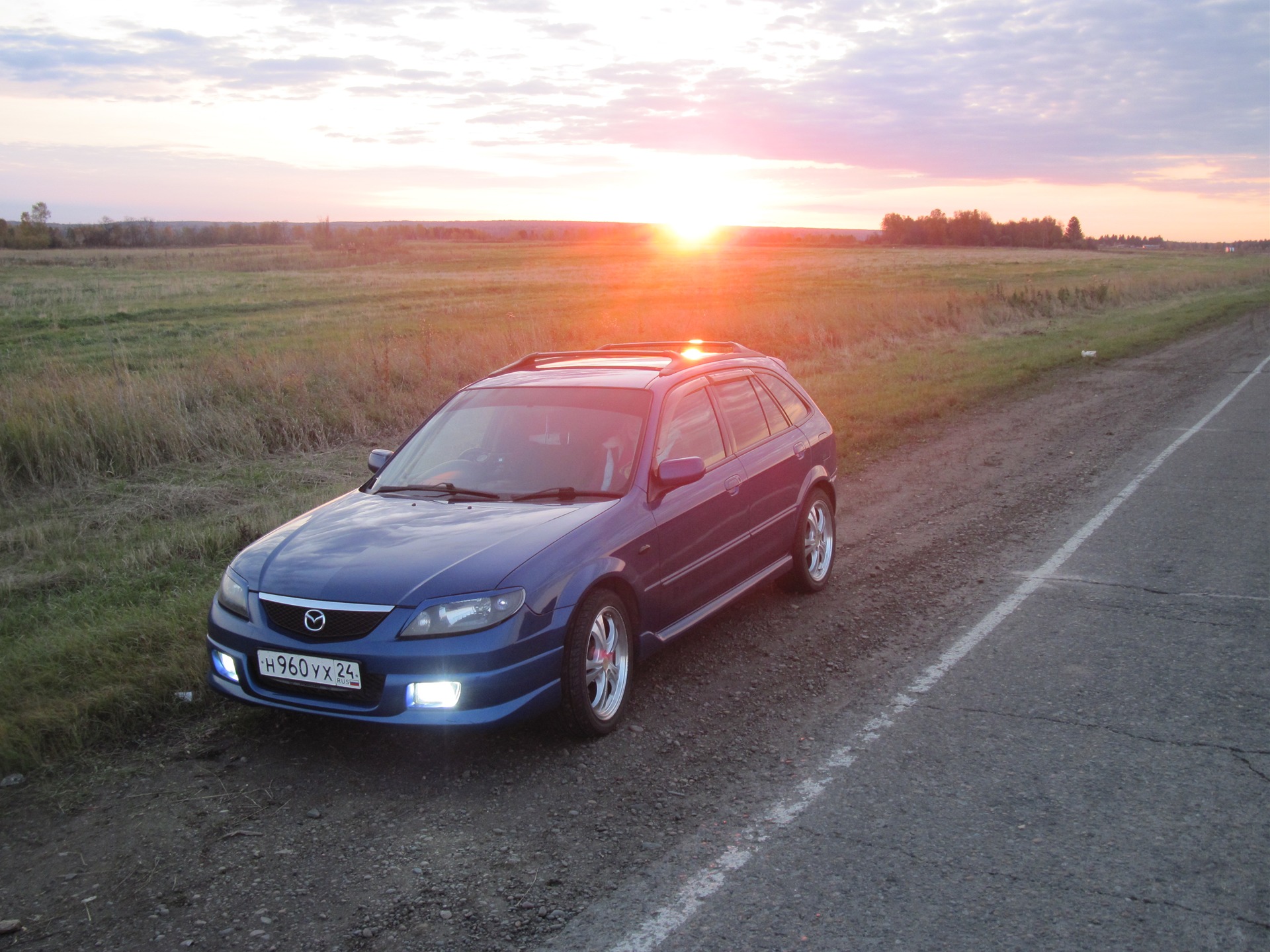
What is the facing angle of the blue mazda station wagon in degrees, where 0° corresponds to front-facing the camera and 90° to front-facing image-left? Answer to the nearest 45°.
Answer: approximately 45°
